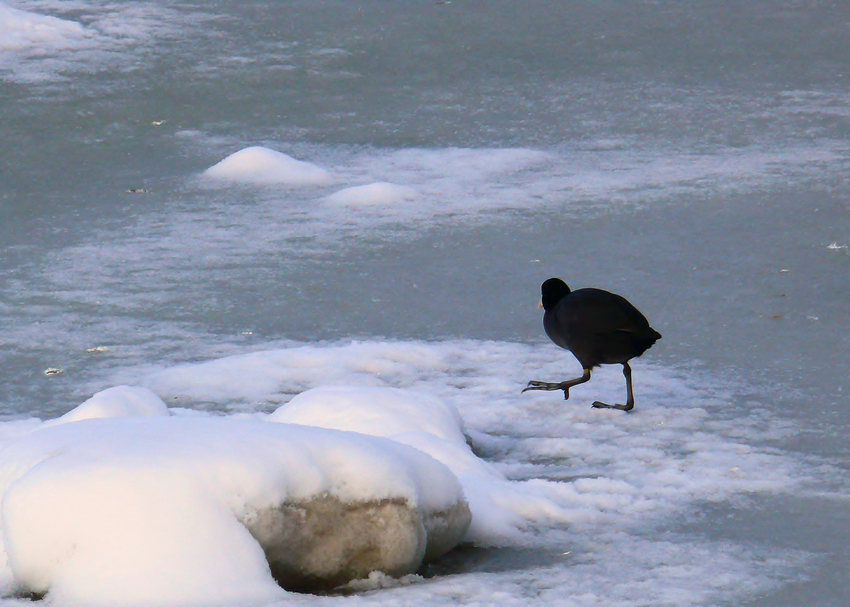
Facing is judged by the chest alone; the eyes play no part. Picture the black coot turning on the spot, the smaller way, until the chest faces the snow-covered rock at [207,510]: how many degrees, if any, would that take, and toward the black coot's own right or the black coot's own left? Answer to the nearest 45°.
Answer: approximately 45° to the black coot's own left

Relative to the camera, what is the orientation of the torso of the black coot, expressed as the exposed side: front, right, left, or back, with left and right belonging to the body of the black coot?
left
